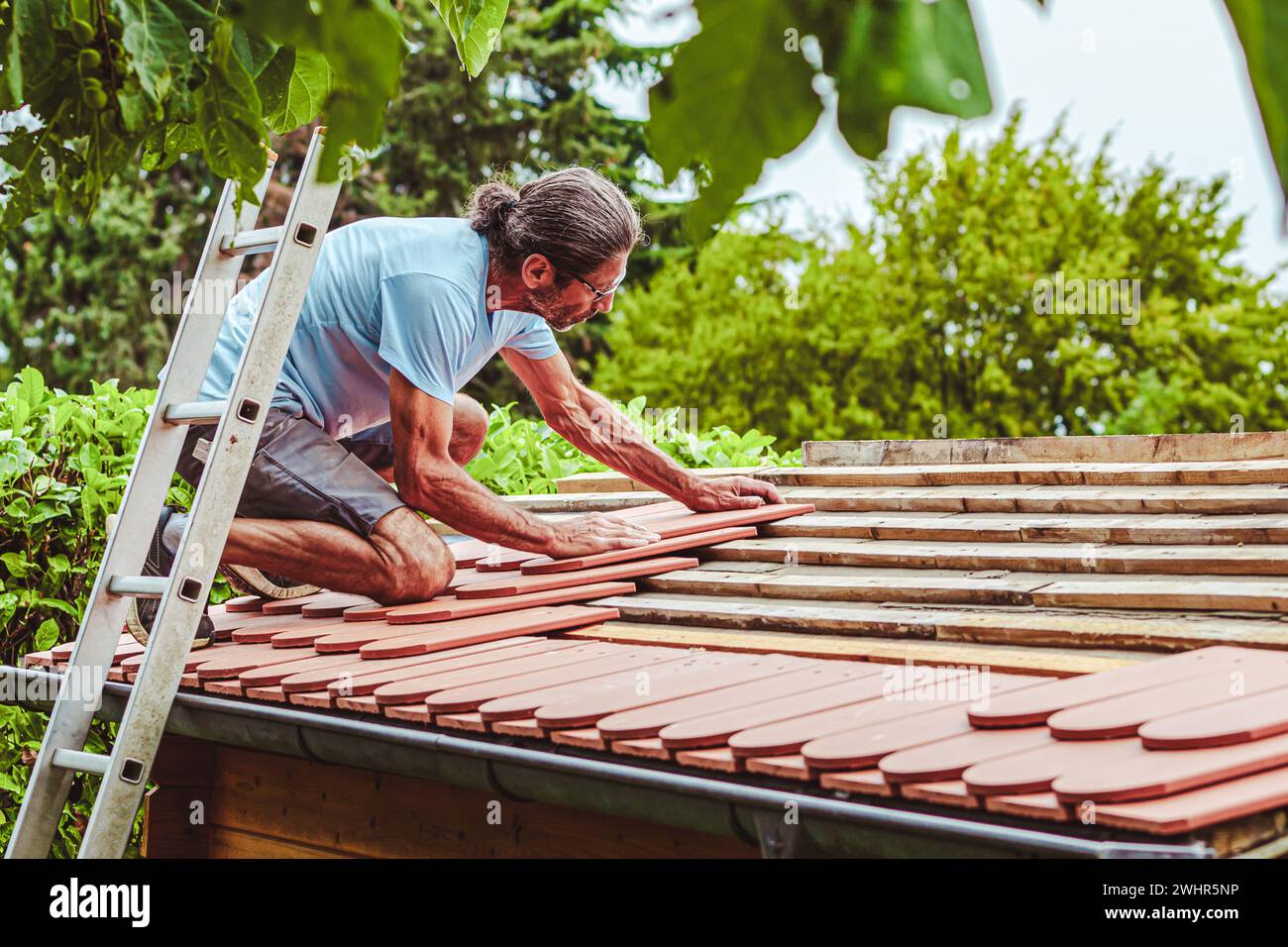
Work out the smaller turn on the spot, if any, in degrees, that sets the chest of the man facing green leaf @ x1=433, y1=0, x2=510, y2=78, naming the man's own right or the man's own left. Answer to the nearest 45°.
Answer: approximately 90° to the man's own right

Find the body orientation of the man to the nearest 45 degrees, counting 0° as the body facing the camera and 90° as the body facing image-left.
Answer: approximately 270°

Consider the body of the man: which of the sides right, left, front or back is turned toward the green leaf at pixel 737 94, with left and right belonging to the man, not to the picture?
right

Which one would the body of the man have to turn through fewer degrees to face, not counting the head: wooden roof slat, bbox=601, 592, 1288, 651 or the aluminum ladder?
the wooden roof slat

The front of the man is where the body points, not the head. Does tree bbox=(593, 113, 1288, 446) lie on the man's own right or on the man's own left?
on the man's own left

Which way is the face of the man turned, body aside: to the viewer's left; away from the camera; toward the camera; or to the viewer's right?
to the viewer's right

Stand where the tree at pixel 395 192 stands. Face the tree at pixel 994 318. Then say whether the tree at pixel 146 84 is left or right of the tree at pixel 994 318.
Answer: right

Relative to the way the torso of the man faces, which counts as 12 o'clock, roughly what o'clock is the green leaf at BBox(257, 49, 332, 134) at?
The green leaf is roughly at 3 o'clock from the man.

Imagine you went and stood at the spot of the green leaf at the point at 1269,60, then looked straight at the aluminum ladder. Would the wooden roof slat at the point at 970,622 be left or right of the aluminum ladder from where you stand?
right

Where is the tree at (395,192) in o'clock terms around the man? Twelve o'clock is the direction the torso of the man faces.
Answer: The tree is roughly at 9 o'clock from the man.
